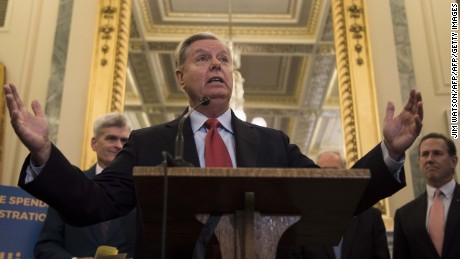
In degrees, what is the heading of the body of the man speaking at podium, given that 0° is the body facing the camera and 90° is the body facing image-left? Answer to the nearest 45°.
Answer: approximately 0°

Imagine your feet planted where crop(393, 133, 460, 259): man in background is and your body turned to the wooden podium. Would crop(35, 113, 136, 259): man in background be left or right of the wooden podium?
right

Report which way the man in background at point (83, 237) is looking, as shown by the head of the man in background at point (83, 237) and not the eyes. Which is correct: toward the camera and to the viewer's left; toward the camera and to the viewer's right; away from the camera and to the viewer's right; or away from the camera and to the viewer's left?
toward the camera and to the viewer's right

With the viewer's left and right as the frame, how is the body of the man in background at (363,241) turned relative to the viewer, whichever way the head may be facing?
facing the viewer and to the left of the viewer

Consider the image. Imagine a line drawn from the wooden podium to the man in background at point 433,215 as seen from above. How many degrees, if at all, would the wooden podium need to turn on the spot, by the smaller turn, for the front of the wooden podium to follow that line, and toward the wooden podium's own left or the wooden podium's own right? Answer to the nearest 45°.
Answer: approximately 135° to the wooden podium's own left

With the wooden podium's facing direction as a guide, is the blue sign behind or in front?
behind

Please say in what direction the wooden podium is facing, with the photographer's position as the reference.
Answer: facing the viewer

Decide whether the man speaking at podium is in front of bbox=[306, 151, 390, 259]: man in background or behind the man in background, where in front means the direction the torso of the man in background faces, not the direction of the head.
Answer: in front

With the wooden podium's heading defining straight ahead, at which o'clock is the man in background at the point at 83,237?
The man in background is roughly at 5 o'clock from the wooden podium.

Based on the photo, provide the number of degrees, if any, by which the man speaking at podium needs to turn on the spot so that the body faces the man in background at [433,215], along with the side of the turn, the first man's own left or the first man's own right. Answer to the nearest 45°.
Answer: approximately 135° to the first man's own left

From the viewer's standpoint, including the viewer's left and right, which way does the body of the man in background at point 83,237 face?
facing the viewer and to the right of the viewer

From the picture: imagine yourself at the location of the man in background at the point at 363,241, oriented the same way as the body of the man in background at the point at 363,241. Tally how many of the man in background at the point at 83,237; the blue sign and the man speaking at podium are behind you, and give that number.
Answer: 0

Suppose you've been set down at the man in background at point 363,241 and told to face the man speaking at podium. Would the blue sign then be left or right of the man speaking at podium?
right

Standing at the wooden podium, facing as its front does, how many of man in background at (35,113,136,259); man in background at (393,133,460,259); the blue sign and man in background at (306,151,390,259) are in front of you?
0

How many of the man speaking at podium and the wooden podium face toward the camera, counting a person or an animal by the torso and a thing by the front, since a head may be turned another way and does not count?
2

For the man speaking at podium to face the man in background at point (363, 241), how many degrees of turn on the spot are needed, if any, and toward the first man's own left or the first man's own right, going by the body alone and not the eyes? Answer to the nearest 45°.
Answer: approximately 135° to the first man's own left
